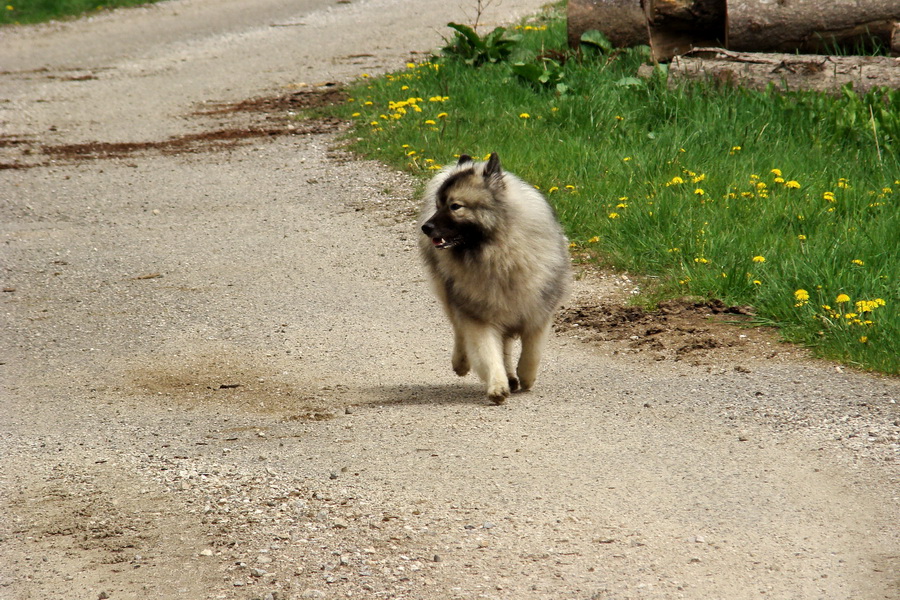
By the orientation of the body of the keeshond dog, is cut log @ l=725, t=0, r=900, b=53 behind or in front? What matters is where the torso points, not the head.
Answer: behind

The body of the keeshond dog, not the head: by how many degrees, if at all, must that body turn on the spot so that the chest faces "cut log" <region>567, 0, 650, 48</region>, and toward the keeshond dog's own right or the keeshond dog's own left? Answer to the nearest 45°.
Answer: approximately 180°

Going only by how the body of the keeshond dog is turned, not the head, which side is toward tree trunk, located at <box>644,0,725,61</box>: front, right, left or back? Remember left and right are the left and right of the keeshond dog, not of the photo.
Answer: back

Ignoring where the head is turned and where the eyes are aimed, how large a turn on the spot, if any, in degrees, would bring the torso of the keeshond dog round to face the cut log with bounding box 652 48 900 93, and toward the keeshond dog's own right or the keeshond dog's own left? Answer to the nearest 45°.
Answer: approximately 135° to the keeshond dog's own left

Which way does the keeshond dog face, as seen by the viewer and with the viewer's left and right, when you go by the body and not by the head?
facing the viewer
